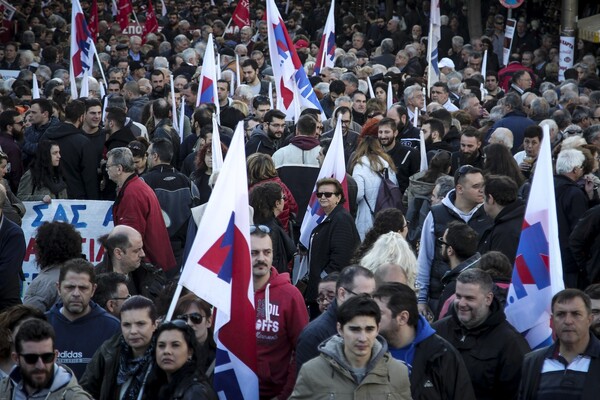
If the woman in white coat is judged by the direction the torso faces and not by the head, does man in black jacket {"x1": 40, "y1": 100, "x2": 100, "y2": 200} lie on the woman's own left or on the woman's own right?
on the woman's own left

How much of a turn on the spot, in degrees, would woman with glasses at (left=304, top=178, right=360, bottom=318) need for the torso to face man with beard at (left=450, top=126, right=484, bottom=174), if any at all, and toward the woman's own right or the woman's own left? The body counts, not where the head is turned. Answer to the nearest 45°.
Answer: approximately 180°

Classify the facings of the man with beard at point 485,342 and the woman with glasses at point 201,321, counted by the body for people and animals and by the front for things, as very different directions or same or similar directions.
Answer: same or similar directions

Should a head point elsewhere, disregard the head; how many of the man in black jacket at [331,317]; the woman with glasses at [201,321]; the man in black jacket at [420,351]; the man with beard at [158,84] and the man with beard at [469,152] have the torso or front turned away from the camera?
0

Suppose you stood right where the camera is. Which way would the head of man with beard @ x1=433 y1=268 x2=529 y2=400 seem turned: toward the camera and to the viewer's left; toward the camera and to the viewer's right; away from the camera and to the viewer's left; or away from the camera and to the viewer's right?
toward the camera and to the viewer's left

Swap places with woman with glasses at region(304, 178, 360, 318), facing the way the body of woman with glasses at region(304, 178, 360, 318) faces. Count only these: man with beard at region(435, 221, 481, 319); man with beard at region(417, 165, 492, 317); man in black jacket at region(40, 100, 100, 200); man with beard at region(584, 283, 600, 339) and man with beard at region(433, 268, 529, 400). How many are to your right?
1

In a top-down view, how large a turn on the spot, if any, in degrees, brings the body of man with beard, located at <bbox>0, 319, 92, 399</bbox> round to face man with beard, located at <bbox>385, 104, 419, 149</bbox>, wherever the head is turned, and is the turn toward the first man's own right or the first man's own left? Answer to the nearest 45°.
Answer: approximately 135° to the first man's own left

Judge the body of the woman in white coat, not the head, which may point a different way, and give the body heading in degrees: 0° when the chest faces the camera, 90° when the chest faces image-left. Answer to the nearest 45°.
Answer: approximately 180°

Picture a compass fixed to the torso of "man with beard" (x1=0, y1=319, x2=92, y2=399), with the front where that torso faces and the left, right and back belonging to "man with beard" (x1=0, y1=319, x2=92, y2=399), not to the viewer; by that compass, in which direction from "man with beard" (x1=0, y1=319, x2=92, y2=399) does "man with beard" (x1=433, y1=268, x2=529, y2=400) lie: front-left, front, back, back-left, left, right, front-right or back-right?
left

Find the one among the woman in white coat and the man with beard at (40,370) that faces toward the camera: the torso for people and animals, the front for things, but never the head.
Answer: the man with beard

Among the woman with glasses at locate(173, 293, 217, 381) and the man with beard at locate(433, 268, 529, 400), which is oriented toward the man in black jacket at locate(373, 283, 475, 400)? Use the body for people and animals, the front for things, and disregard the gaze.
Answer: the man with beard
